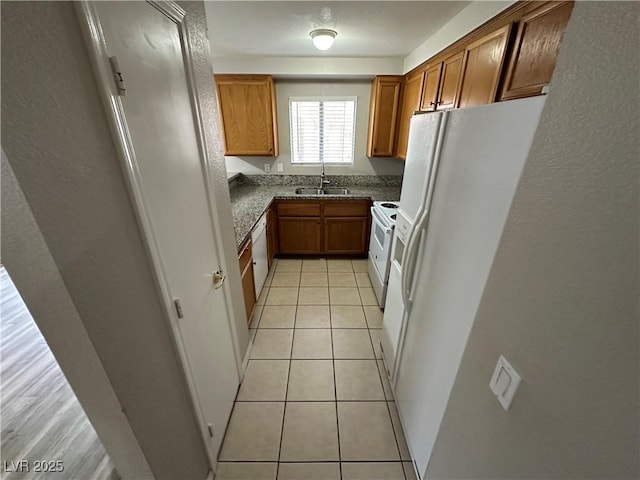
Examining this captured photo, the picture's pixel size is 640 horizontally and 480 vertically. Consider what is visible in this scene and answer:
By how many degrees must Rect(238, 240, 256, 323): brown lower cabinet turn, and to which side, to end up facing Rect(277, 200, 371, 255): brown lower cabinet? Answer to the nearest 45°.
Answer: approximately 45° to its left

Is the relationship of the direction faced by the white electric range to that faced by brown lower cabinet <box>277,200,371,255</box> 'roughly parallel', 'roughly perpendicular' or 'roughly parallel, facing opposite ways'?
roughly perpendicular

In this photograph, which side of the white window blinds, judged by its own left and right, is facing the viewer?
front

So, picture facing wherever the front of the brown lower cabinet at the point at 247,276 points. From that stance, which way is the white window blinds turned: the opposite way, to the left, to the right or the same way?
to the right

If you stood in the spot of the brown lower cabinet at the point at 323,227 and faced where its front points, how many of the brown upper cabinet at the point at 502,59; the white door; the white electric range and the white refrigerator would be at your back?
0

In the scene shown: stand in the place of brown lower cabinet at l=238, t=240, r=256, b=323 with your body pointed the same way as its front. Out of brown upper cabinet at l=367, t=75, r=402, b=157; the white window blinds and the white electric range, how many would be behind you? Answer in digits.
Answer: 0

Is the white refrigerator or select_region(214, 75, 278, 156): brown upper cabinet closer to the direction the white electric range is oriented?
the brown upper cabinet

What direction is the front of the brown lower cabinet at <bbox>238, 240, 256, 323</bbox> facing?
to the viewer's right

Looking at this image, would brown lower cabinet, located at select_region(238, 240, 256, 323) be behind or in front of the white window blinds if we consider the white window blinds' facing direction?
in front

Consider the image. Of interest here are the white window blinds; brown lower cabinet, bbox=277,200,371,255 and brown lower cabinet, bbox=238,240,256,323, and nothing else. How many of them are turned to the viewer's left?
0

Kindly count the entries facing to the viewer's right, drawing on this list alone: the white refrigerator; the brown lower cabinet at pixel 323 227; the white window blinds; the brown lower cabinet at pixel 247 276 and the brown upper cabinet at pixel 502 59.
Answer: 1

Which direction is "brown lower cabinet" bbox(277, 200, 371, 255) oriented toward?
toward the camera

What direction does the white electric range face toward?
to the viewer's left

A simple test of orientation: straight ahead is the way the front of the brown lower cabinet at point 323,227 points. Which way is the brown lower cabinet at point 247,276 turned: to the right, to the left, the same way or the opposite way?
to the left

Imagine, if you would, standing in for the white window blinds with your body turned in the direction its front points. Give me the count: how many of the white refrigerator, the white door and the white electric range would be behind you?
0
